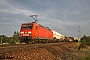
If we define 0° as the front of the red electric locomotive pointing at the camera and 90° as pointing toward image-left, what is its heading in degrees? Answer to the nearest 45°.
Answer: approximately 45°
